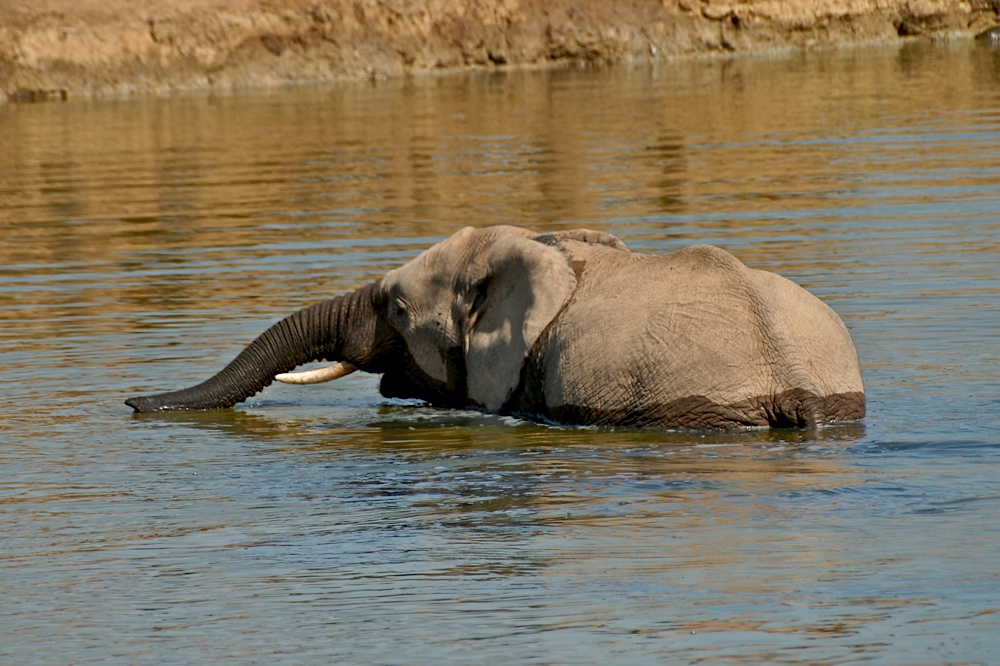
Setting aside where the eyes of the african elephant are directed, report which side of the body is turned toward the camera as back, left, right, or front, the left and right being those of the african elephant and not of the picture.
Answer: left
